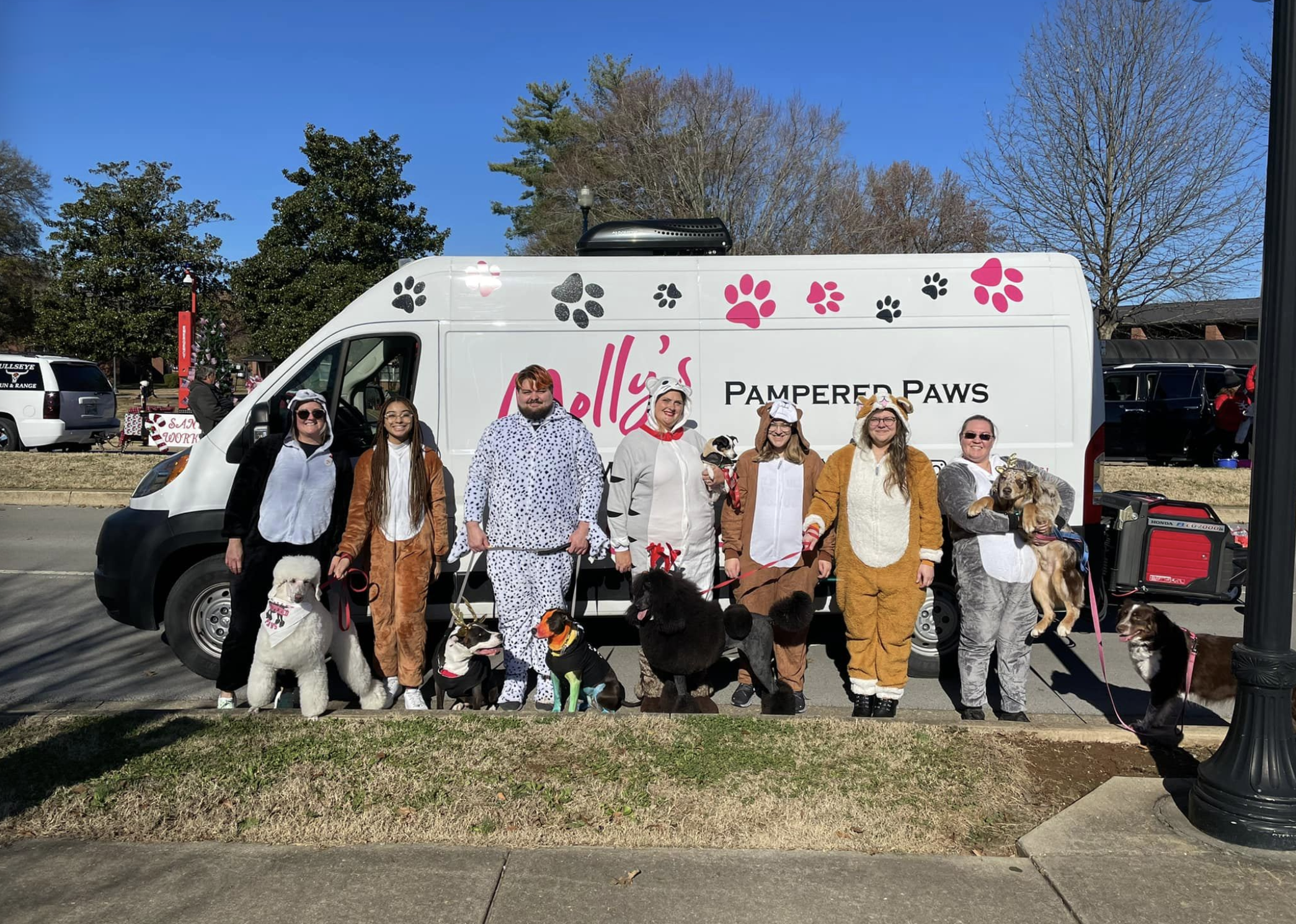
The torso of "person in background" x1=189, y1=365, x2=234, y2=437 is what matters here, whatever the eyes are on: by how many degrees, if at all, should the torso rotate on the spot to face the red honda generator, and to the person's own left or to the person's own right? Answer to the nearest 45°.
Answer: approximately 45° to the person's own right

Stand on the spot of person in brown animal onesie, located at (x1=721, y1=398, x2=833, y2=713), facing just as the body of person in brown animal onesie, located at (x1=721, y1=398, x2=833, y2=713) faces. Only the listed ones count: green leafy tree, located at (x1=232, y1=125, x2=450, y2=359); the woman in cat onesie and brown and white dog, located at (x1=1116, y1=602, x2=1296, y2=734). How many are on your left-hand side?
1

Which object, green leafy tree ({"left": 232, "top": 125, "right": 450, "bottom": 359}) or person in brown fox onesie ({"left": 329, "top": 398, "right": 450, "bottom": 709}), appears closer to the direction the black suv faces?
the green leafy tree

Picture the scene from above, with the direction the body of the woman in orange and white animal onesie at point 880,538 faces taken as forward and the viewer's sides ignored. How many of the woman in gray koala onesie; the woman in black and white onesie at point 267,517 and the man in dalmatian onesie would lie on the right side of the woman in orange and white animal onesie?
2

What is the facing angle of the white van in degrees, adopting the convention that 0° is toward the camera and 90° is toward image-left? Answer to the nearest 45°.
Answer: approximately 90°

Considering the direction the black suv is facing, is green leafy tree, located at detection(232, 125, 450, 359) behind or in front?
in front

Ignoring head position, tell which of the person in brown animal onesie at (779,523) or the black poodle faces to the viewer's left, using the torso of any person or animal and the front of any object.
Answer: the black poodle

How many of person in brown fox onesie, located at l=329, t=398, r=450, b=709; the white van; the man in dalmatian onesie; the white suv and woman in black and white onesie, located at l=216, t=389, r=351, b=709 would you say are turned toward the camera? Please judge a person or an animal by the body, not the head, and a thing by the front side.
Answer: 3

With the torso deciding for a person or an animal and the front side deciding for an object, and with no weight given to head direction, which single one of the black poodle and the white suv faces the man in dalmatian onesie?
the black poodle

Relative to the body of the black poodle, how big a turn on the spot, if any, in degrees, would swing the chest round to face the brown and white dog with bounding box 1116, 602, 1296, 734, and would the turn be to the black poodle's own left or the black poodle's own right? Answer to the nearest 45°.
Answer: approximately 180°
